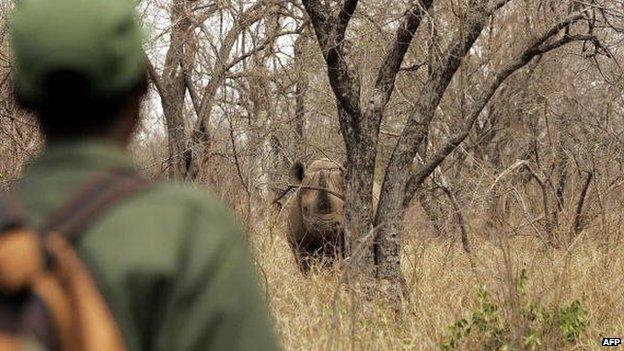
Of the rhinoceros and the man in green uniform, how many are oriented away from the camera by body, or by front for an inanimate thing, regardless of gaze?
1

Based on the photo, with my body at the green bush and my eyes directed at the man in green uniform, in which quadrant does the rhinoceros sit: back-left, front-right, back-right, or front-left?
back-right

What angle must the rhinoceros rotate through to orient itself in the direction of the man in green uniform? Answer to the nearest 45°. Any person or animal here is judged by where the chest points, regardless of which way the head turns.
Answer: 0° — it already faces them

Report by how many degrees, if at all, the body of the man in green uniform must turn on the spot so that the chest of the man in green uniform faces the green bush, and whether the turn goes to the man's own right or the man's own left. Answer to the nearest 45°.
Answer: approximately 45° to the man's own right

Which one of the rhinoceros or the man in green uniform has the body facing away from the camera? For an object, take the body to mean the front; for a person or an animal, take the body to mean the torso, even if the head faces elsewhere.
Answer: the man in green uniform

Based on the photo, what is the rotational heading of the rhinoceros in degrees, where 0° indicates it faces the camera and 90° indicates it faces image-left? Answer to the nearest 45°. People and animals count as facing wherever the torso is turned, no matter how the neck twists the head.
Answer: approximately 0°

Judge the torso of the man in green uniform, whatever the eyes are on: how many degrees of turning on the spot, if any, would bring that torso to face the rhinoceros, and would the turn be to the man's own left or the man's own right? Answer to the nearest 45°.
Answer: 0° — they already face it

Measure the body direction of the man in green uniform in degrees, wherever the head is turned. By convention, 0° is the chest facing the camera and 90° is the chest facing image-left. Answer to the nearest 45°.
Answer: approximately 180°

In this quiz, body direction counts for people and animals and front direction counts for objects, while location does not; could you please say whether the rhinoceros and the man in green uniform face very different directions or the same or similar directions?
very different directions
